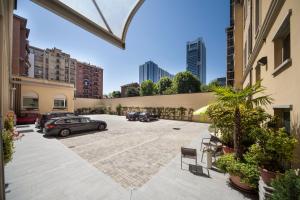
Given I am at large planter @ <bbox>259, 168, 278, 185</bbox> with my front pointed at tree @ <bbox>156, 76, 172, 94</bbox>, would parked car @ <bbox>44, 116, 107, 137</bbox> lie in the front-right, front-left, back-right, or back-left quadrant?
front-left

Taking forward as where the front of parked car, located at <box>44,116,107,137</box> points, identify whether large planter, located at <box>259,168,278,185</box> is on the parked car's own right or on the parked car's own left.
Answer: on the parked car's own right

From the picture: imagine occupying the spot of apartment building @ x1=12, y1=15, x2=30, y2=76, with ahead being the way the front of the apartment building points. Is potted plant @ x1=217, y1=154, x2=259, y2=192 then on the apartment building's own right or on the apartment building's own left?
on the apartment building's own right

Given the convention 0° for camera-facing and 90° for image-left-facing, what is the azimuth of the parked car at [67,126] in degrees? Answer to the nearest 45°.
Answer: approximately 225°
